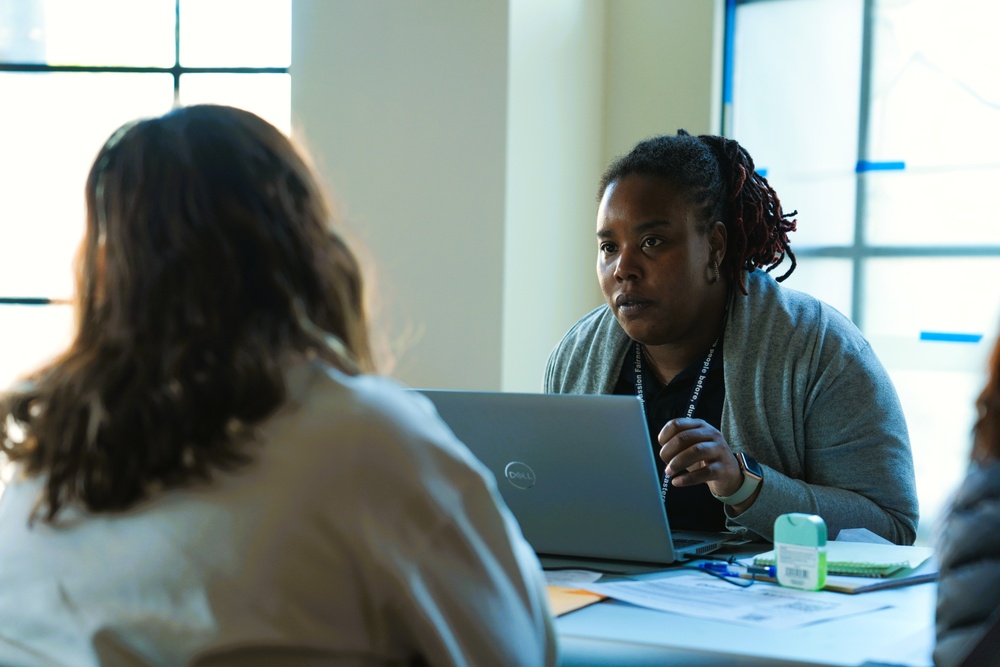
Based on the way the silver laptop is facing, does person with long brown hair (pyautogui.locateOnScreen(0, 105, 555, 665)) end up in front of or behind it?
behind

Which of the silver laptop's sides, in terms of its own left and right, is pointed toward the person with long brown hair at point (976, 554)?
right

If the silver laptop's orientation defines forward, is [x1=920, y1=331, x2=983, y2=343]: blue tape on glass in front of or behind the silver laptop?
in front

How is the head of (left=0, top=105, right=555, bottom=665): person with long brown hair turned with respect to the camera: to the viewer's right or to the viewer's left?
to the viewer's right

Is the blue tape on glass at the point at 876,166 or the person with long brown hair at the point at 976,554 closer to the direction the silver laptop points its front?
the blue tape on glass

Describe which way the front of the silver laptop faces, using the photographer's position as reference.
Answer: facing away from the viewer and to the right of the viewer
